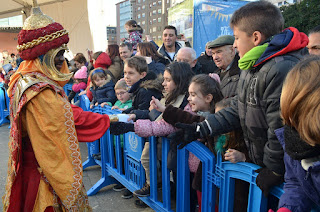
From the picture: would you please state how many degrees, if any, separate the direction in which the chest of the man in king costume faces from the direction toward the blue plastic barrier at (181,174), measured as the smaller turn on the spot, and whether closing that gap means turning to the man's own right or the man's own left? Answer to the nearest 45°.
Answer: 0° — they already face it

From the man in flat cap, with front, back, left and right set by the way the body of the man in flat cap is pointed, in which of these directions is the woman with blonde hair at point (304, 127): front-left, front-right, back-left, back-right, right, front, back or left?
front-left

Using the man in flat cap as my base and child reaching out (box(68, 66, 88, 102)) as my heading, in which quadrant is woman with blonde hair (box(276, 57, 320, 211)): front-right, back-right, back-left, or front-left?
back-left

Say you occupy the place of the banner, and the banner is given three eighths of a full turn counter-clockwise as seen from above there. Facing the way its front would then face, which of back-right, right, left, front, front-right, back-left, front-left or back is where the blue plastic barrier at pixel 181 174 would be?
back-right

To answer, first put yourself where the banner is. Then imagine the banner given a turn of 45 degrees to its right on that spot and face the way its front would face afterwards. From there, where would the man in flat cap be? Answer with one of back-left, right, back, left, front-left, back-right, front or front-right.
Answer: front-left

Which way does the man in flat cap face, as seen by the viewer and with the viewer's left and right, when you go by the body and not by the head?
facing the viewer and to the left of the viewer

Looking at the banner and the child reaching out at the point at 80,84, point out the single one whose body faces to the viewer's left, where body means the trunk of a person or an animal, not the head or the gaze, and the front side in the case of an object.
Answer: the child reaching out

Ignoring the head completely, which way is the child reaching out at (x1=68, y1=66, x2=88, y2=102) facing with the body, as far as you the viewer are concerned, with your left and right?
facing to the left of the viewer

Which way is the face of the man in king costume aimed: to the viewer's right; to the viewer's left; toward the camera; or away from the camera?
to the viewer's right

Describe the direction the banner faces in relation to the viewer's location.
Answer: facing the viewer

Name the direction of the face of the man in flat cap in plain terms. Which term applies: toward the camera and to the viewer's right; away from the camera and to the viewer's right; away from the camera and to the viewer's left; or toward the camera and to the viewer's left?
toward the camera and to the viewer's left

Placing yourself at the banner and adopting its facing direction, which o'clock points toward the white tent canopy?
The white tent canopy is roughly at 2 o'clock from the banner.

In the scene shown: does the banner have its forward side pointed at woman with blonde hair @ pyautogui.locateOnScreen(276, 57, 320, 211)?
yes

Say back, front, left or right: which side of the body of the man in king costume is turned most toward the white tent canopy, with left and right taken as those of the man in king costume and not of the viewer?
left

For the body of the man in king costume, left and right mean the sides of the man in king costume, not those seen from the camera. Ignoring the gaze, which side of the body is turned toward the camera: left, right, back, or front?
right

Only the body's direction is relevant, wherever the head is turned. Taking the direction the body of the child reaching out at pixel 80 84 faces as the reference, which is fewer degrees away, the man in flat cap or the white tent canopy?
the white tent canopy

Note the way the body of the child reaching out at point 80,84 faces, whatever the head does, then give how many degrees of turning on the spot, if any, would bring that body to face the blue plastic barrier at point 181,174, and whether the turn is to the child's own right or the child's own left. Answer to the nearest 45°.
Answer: approximately 90° to the child's own left
